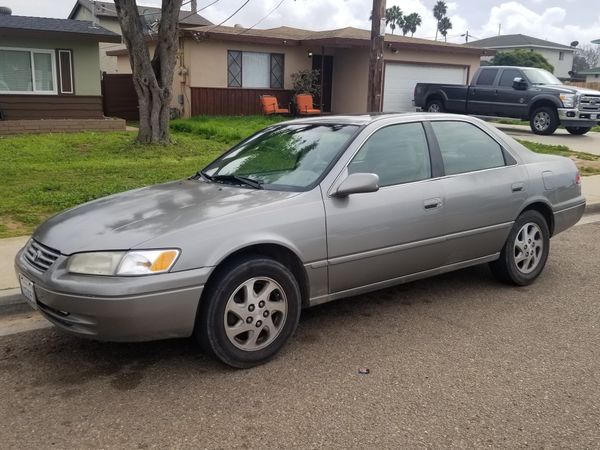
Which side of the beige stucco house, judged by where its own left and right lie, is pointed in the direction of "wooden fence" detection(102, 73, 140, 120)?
right

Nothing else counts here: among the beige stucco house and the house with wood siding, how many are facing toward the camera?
2

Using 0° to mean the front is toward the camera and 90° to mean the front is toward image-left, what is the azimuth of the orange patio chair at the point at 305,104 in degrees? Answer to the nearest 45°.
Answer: approximately 315°

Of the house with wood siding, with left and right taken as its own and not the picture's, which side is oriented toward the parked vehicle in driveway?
left

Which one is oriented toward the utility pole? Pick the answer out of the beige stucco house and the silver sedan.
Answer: the beige stucco house

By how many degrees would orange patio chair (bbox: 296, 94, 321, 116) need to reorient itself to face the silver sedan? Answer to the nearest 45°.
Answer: approximately 45° to its right

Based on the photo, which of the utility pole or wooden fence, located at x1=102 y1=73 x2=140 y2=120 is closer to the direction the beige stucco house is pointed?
the utility pole

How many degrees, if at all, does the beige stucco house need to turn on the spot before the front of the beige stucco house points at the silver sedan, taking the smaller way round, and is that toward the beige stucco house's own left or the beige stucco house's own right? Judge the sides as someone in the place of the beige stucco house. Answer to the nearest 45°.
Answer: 0° — it already faces it

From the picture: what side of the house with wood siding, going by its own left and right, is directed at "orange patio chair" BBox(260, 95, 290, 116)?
left

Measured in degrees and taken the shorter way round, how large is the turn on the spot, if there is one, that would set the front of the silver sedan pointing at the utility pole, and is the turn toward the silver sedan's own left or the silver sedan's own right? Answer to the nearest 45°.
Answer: approximately 135° to the silver sedan's own right
